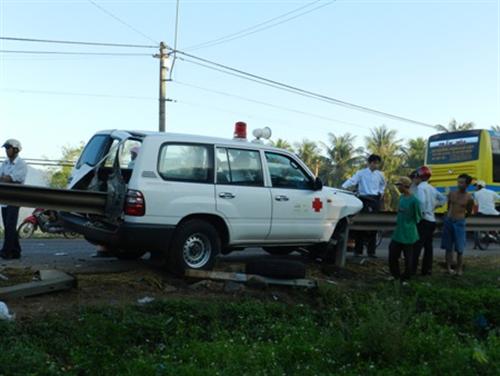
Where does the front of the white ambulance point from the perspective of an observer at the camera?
facing away from the viewer and to the right of the viewer

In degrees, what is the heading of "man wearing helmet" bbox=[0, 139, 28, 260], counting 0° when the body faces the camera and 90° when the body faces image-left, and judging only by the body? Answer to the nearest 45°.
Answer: approximately 45°

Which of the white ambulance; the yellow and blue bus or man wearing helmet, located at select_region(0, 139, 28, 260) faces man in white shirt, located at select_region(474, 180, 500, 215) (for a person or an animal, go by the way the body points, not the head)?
the white ambulance

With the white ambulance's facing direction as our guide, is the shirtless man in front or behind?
in front

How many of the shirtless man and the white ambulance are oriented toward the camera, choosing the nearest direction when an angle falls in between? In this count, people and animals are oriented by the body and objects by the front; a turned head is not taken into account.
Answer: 1

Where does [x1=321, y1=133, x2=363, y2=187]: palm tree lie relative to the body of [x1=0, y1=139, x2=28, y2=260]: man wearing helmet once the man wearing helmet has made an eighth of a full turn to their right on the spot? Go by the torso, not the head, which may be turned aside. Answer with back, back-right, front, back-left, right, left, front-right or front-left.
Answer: back-right

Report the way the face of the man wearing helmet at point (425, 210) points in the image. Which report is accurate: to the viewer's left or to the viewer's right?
to the viewer's left

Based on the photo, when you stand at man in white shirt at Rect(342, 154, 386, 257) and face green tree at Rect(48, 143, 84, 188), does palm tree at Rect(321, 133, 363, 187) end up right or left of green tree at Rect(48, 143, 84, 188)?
right

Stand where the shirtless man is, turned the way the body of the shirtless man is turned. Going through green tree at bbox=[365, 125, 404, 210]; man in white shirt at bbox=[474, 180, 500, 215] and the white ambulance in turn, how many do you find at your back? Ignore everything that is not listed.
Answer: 2

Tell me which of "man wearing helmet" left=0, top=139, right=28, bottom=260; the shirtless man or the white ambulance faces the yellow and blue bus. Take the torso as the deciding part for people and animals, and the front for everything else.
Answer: the white ambulance

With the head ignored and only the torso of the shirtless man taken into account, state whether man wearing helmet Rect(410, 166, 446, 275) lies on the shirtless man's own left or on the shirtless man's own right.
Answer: on the shirtless man's own right

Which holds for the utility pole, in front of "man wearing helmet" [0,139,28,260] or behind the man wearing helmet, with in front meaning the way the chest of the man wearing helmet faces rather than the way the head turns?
behind

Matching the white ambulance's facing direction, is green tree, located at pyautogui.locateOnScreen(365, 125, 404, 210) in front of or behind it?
in front

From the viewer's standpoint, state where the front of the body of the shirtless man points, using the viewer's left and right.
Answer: facing the viewer

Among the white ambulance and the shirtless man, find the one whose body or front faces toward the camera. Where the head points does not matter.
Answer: the shirtless man
